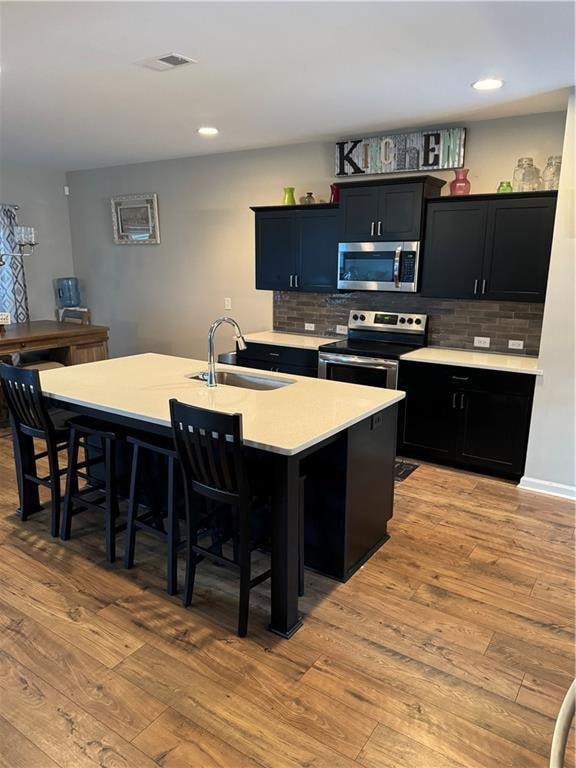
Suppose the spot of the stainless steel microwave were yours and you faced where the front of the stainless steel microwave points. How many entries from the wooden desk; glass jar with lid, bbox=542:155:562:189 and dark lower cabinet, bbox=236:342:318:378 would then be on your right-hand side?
2

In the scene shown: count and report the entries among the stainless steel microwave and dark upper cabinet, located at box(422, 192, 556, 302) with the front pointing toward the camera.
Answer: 2

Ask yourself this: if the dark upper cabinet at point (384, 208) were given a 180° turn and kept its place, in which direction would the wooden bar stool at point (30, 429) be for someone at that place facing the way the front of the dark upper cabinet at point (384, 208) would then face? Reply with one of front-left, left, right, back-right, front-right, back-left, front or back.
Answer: back

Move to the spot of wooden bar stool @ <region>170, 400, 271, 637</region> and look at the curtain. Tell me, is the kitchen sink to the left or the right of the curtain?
right

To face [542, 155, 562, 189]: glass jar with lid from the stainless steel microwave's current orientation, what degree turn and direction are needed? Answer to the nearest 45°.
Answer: approximately 90° to its left

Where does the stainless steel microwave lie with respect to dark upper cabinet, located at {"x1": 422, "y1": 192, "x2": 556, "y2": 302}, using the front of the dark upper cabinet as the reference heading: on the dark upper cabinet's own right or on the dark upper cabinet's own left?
on the dark upper cabinet's own right

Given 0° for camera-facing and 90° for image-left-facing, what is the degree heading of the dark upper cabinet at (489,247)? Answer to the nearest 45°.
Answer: approximately 0°

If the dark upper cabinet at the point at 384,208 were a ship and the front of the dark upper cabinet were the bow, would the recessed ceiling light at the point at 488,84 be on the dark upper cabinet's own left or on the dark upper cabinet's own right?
on the dark upper cabinet's own left

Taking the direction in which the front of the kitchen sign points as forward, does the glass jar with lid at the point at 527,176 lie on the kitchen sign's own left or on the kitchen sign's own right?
on the kitchen sign's own left

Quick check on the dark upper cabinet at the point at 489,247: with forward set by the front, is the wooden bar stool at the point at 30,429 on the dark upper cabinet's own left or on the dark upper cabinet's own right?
on the dark upper cabinet's own right

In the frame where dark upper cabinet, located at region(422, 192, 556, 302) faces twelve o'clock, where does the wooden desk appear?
The wooden desk is roughly at 3 o'clock from the dark upper cabinet.

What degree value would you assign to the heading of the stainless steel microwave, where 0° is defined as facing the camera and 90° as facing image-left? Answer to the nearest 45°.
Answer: approximately 0°

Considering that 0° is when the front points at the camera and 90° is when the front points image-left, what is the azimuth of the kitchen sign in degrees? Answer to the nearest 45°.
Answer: approximately 45°

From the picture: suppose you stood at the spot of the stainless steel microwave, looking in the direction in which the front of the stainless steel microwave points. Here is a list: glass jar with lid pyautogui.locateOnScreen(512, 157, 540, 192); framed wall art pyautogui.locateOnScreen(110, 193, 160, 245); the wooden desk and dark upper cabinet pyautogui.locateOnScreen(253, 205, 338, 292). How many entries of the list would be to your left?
1
